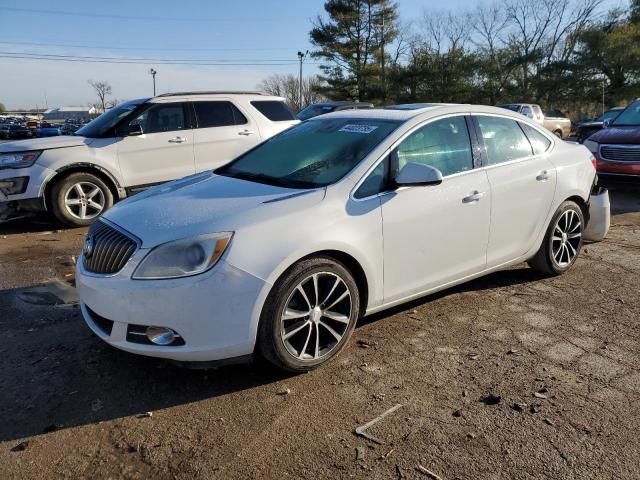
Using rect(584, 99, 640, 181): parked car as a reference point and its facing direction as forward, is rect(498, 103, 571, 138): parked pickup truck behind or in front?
behind

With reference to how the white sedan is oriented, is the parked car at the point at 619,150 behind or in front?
behind

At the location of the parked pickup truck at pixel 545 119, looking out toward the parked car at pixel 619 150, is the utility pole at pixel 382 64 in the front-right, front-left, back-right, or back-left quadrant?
back-right

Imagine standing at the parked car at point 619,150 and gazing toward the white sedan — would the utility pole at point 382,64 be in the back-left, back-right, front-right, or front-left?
back-right

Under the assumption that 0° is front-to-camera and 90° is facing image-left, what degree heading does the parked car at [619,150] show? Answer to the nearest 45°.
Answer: approximately 0°

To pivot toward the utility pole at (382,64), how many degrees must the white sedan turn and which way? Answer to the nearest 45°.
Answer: approximately 135° to its right

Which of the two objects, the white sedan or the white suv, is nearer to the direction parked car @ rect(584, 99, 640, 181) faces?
the white sedan

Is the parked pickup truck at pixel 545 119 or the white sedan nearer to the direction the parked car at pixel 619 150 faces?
the white sedan

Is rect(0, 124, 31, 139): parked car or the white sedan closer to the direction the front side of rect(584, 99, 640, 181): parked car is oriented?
the white sedan

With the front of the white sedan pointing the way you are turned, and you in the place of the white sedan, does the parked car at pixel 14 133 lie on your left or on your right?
on your right

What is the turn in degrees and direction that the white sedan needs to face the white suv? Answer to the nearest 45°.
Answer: approximately 90° to its right
